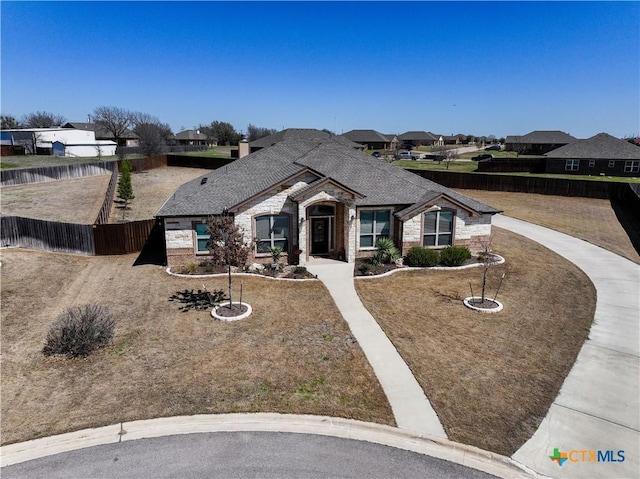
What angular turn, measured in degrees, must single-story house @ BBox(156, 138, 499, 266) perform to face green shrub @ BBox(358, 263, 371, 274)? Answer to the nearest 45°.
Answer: approximately 45° to its left

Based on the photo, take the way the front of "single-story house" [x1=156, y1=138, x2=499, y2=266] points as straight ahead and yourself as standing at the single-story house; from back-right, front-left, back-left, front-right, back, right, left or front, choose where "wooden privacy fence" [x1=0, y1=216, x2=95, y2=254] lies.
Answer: right

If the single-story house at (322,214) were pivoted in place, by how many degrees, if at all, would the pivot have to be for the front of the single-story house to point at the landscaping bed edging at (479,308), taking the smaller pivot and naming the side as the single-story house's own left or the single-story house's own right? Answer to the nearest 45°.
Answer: approximately 45° to the single-story house's own left

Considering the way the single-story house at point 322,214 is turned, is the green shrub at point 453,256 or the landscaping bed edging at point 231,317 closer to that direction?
the landscaping bed edging

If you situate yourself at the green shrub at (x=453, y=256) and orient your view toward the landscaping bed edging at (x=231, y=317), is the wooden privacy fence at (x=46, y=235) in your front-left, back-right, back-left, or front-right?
front-right

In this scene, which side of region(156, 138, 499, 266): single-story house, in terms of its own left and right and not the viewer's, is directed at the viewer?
front

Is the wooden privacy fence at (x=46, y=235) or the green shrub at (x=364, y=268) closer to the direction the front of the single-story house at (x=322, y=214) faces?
the green shrub

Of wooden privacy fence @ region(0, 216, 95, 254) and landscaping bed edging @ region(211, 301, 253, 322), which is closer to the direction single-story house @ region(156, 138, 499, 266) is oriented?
the landscaping bed edging

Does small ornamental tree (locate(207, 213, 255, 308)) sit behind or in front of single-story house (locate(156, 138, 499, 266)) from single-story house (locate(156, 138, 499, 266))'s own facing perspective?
in front

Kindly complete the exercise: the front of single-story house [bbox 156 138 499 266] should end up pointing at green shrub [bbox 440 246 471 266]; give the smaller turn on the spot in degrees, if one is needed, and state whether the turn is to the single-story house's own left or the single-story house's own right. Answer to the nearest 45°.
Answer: approximately 90° to the single-story house's own left

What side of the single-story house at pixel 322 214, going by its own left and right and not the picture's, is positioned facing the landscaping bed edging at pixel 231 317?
front
